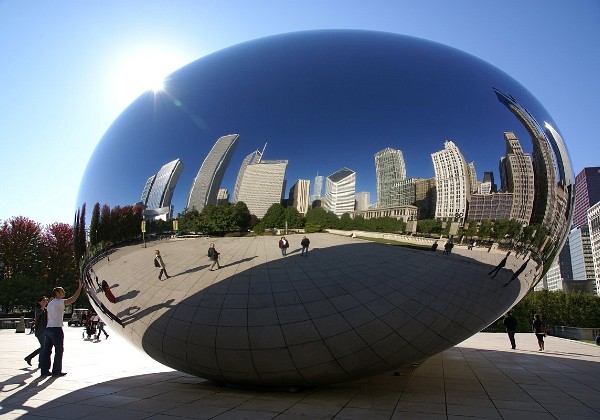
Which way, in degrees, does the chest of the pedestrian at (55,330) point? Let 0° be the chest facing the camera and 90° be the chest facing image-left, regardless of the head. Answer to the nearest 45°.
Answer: approximately 225°

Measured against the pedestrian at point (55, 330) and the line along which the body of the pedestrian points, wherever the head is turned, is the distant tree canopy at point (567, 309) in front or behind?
in front
